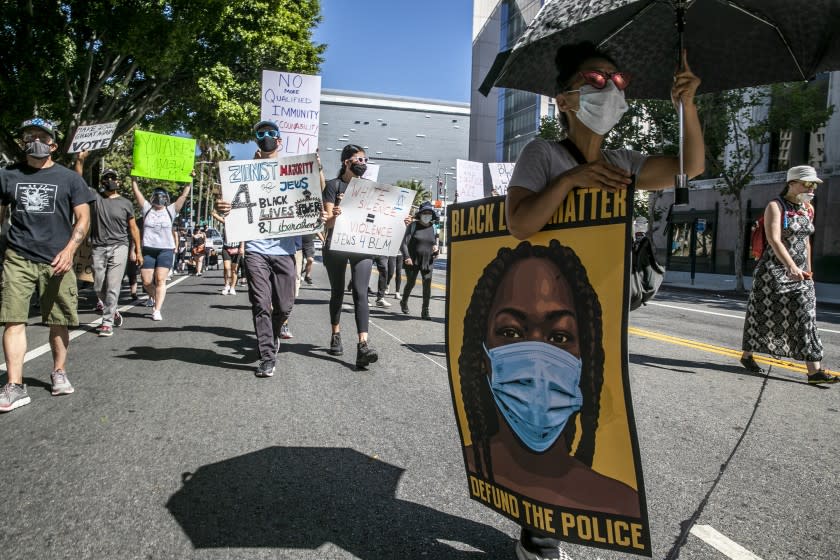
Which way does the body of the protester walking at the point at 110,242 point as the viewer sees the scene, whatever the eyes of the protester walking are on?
toward the camera

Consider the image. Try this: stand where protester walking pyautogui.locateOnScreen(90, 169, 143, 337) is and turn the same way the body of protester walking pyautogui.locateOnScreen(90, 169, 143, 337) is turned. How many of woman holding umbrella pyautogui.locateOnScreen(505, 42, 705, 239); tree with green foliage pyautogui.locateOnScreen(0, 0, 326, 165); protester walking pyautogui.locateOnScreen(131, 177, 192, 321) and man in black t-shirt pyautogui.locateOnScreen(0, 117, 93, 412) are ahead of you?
2

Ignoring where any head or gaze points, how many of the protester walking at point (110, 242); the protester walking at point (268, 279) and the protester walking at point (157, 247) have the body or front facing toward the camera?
3

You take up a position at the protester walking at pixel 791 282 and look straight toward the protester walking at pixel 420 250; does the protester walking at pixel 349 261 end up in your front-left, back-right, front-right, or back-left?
front-left

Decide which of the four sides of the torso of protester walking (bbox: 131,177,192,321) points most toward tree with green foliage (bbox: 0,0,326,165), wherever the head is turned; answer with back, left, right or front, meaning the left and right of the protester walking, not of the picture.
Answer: back

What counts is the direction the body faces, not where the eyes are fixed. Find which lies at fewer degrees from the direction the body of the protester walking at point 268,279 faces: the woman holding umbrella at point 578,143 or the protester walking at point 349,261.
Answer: the woman holding umbrella

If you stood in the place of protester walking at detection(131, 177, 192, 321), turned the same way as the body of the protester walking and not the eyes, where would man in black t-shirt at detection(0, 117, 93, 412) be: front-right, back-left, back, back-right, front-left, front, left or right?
front

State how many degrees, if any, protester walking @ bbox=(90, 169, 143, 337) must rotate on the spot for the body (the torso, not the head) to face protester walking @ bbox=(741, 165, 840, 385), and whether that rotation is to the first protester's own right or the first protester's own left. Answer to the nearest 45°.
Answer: approximately 45° to the first protester's own left

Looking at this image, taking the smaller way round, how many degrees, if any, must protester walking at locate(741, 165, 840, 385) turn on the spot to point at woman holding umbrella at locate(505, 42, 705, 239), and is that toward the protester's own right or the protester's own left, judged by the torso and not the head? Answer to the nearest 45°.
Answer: approximately 45° to the protester's own right

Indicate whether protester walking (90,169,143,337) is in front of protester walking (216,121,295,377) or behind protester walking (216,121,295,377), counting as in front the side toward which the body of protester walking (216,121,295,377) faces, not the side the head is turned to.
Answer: behind

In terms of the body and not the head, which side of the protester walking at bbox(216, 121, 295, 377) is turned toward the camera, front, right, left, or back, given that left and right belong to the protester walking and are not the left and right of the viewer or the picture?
front
